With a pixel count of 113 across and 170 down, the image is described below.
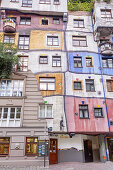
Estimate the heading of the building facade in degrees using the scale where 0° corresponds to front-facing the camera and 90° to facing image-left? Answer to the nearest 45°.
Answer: approximately 0°
